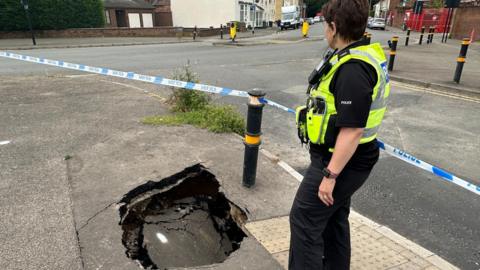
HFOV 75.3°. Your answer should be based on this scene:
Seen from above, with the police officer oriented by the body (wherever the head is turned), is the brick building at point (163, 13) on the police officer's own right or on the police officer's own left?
on the police officer's own right

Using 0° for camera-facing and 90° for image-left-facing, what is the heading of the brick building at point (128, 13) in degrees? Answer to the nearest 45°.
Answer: approximately 0°

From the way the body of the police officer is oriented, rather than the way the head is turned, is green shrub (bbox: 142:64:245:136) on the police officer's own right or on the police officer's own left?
on the police officer's own right

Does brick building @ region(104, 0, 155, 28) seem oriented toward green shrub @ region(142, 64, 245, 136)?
yes

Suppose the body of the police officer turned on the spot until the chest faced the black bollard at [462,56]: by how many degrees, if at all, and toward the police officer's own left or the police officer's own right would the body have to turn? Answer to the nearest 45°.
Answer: approximately 90° to the police officer's own right

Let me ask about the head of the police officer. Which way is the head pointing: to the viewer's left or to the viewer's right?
to the viewer's left

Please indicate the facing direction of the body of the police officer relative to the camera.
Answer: to the viewer's left

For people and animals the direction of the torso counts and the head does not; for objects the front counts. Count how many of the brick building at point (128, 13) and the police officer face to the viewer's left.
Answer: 1

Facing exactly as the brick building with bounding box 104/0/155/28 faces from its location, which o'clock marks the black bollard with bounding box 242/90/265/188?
The black bollard is roughly at 12 o'clock from the brick building.
